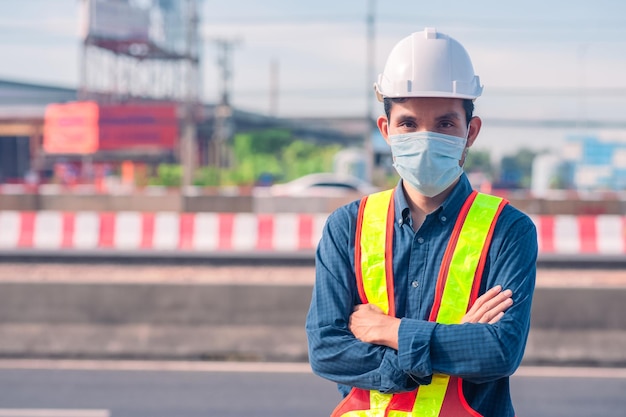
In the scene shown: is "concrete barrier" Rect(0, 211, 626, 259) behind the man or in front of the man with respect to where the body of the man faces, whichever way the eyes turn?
behind

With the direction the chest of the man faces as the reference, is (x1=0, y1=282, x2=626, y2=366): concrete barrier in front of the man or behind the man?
behind

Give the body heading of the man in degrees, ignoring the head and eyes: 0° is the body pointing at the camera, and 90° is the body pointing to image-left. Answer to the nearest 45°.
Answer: approximately 0°
